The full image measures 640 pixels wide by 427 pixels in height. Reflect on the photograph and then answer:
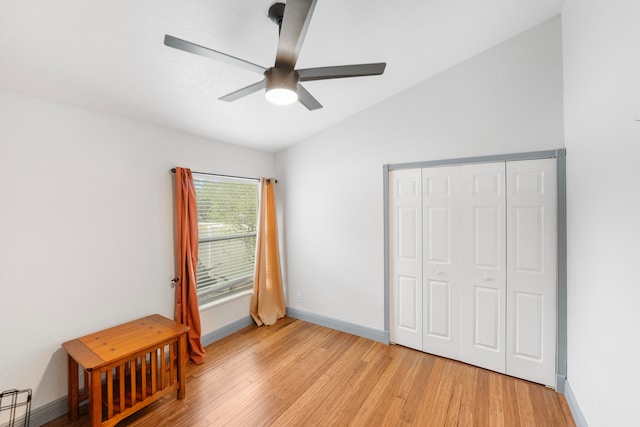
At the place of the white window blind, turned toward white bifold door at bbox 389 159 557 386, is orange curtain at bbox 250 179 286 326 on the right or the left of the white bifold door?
left

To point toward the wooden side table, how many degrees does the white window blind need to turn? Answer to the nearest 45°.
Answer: approximately 90° to its right

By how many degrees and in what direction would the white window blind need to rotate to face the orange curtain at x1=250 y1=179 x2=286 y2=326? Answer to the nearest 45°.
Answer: approximately 45° to its left

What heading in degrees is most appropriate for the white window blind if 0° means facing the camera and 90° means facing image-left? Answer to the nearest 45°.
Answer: approximately 315°

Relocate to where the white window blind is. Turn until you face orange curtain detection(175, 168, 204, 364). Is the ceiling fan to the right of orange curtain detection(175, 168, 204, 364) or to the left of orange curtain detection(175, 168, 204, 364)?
left

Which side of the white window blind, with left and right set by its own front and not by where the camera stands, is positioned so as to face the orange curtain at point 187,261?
right

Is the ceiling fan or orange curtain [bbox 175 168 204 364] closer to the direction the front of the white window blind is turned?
the ceiling fan

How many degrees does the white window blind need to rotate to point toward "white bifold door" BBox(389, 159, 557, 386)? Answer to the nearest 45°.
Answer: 0° — it already faces it
